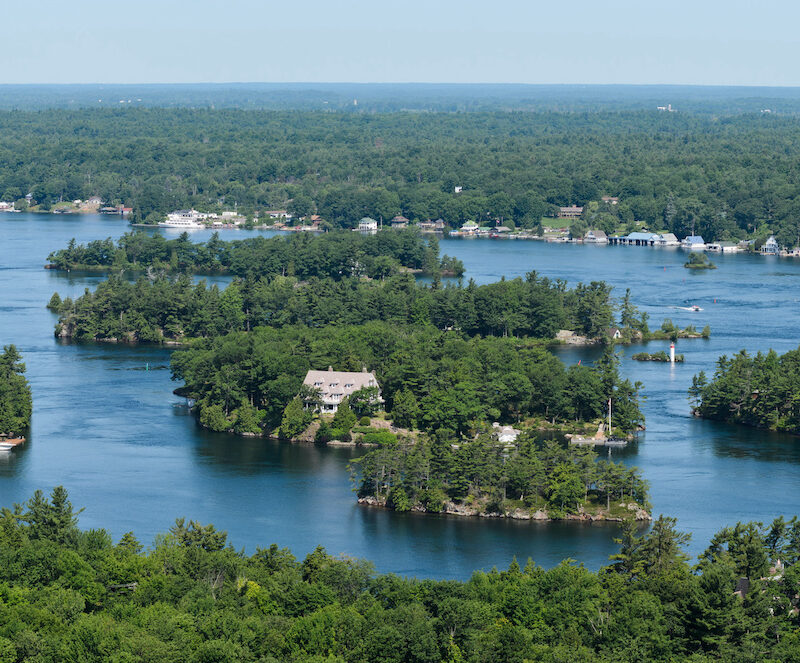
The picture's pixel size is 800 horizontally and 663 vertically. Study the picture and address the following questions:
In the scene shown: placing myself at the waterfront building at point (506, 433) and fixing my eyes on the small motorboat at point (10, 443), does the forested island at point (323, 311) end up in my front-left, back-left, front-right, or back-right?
front-right

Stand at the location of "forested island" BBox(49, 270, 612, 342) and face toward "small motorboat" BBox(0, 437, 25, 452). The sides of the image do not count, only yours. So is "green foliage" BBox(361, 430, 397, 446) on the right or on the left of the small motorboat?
left

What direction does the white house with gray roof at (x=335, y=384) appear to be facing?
toward the camera

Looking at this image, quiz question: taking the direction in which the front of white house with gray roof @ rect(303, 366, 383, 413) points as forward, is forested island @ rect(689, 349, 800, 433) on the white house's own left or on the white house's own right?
on the white house's own left

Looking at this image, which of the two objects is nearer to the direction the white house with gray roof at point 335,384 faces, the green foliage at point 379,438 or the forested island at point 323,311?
the green foliage

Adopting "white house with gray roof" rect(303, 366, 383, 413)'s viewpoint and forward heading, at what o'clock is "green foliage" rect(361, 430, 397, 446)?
The green foliage is roughly at 11 o'clock from the white house with gray roof.

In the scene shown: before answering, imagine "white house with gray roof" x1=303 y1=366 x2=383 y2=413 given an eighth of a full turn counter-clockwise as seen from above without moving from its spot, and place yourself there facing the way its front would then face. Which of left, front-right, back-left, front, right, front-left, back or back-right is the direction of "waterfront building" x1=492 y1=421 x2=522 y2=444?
front

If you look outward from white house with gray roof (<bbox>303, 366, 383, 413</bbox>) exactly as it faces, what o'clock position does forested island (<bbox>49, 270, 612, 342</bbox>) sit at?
The forested island is roughly at 6 o'clock from the white house with gray roof.
